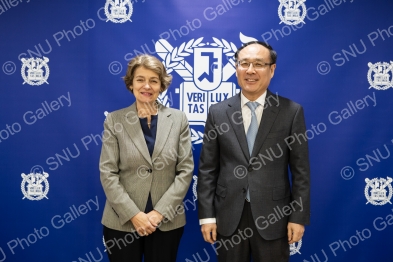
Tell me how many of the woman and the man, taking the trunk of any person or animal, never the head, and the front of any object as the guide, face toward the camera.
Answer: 2

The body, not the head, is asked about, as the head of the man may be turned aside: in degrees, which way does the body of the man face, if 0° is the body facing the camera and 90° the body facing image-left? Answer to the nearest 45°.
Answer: approximately 0°

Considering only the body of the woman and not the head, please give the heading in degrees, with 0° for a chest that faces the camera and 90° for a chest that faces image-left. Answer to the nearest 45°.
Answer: approximately 0°
